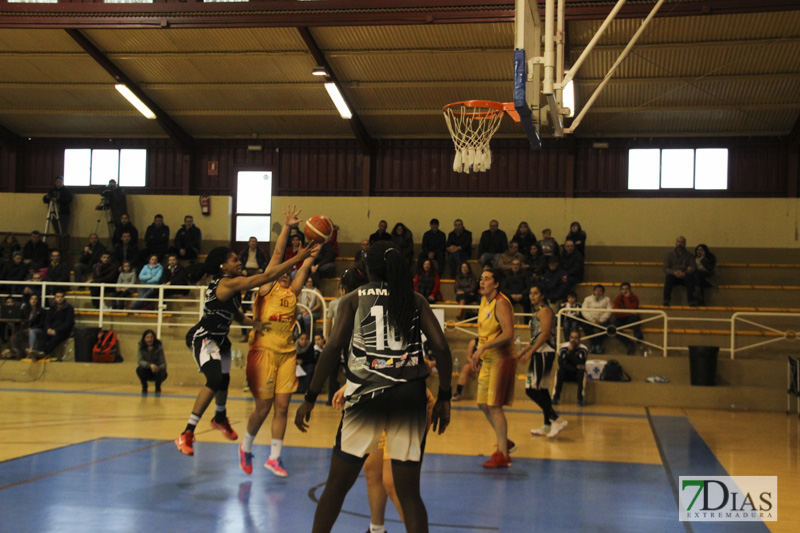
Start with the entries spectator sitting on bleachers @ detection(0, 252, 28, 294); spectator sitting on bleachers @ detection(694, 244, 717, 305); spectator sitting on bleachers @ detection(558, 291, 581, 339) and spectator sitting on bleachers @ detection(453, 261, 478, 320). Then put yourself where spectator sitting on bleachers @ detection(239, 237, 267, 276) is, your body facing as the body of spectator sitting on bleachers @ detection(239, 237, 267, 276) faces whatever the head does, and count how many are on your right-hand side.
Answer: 1

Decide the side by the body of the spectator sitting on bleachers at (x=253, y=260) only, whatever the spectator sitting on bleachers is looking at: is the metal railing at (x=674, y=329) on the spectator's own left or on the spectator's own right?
on the spectator's own left

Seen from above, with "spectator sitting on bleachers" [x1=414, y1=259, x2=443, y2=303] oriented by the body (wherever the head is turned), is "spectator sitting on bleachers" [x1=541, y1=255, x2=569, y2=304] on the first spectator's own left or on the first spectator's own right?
on the first spectator's own left

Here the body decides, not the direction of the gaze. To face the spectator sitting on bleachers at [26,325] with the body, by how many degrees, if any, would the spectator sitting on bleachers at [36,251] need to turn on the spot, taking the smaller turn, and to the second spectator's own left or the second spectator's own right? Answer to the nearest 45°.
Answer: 0° — they already face them

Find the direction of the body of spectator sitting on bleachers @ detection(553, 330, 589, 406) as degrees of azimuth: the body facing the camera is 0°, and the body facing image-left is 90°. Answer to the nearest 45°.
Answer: approximately 0°

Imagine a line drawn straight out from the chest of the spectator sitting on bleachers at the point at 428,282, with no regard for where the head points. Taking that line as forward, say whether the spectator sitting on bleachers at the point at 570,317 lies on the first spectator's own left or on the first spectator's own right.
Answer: on the first spectator's own left

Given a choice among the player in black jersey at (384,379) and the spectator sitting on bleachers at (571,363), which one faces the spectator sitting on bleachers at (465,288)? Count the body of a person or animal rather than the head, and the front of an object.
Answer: the player in black jersey

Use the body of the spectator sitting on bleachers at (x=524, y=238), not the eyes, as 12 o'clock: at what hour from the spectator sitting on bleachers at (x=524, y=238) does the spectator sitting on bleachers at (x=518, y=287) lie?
the spectator sitting on bleachers at (x=518, y=287) is roughly at 12 o'clock from the spectator sitting on bleachers at (x=524, y=238).

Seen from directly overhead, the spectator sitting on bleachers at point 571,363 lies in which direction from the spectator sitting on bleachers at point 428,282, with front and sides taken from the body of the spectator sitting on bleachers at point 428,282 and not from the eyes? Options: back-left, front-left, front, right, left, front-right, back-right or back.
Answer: front-left

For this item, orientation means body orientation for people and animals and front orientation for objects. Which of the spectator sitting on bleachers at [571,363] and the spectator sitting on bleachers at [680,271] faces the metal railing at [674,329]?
the spectator sitting on bleachers at [680,271]

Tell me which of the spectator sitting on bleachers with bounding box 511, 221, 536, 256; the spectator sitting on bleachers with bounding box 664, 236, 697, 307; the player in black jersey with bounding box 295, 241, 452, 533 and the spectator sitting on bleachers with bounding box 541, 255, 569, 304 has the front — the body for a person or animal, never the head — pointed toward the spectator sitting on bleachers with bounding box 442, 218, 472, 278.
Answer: the player in black jersey

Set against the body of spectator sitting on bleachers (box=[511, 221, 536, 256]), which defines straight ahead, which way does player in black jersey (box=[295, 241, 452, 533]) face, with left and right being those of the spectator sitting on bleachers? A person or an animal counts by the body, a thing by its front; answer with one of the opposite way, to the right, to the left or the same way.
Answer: the opposite way

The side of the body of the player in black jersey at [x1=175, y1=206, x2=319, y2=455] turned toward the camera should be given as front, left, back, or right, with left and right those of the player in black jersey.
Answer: right

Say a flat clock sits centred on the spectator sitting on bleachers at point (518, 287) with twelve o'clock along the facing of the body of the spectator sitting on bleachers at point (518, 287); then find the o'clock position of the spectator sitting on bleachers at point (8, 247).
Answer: the spectator sitting on bleachers at point (8, 247) is roughly at 3 o'clock from the spectator sitting on bleachers at point (518, 287).
